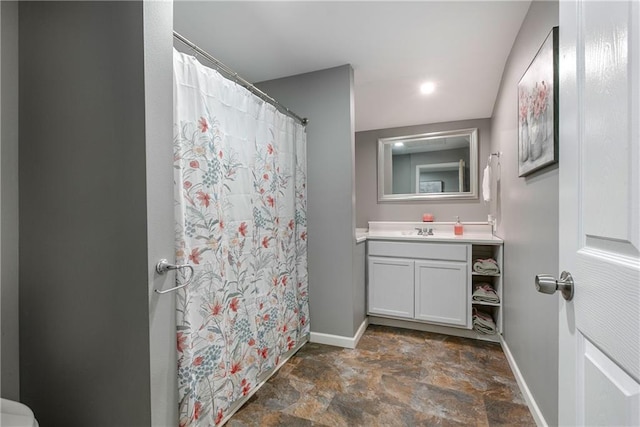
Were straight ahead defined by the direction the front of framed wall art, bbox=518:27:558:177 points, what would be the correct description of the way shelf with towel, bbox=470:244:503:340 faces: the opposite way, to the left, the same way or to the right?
to the left

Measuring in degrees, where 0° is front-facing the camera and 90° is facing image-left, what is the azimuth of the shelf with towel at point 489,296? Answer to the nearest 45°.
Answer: approximately 0°

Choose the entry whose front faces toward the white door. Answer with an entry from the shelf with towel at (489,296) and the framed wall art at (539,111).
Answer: the shelf with towel

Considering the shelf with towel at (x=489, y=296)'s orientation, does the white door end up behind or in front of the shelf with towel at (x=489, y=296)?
in front

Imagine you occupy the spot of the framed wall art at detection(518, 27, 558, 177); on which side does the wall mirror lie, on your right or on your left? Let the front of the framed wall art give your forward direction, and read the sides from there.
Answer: on your right

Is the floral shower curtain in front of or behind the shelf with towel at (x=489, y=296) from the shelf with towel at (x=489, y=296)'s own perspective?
in front

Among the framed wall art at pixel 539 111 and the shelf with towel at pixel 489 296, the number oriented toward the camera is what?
1

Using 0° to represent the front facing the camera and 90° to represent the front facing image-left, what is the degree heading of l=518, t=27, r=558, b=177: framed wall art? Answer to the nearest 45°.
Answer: approximately 90°
